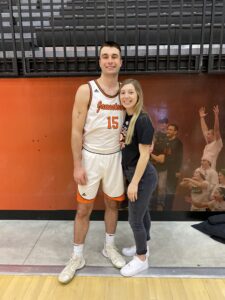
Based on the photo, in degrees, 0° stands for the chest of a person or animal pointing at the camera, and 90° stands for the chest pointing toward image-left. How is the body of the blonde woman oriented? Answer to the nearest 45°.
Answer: approximately 45°

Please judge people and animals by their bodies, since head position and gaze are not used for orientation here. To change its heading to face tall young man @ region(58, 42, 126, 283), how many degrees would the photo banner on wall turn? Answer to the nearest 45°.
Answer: approximately 45° to its right

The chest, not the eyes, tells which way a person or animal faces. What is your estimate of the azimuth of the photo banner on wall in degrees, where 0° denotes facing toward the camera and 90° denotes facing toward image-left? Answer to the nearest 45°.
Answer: approximately 0°

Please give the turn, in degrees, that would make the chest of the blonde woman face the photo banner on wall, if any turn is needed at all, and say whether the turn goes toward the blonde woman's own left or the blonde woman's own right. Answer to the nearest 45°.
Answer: approximately 180°
